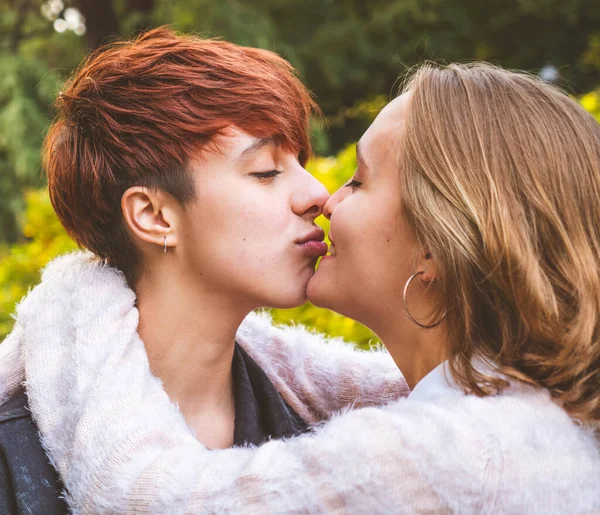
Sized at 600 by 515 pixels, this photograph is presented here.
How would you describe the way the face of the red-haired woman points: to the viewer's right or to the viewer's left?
to the viewer's right

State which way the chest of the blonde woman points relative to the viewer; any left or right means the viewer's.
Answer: facing away from the viewer and to the left of the viewer

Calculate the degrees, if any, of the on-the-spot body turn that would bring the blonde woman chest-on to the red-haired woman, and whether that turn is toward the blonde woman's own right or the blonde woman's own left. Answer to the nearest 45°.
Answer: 0° — they already face them
